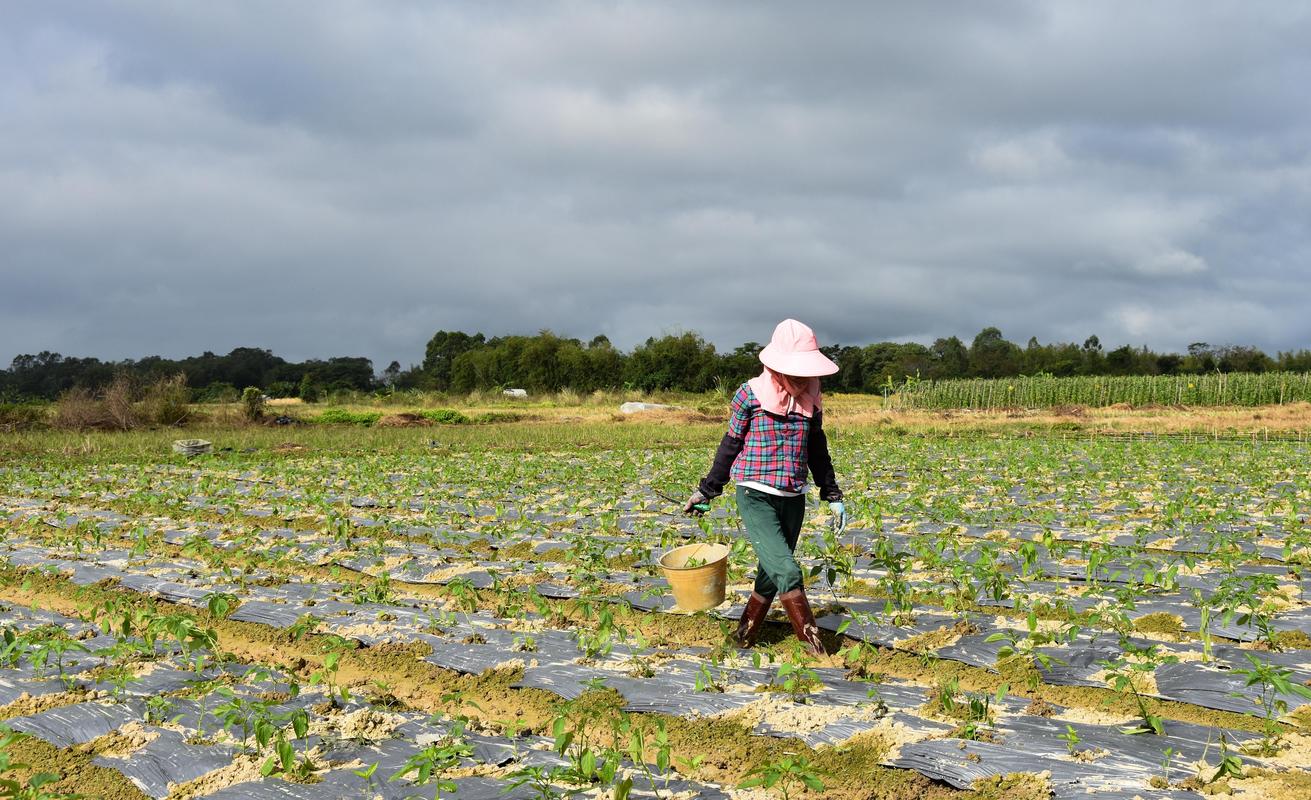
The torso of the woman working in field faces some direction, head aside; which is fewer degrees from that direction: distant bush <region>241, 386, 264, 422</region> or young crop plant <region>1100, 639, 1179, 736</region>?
the young crop plant

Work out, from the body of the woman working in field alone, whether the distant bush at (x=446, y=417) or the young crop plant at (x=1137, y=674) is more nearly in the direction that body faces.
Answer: the young crop plant

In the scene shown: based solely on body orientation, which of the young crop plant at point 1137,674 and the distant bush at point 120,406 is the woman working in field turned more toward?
the young crop plant

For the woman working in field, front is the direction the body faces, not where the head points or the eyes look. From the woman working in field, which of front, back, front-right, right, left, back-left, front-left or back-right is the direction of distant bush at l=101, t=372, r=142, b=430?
back

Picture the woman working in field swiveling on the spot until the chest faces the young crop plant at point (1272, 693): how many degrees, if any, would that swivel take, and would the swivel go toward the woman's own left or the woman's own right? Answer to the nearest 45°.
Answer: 0° — they already face it

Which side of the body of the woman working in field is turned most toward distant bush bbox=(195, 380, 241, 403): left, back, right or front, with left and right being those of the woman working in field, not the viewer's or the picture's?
back

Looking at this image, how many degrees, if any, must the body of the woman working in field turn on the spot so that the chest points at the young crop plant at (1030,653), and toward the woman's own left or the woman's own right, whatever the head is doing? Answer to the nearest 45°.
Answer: approximately 45° to the woman's own left

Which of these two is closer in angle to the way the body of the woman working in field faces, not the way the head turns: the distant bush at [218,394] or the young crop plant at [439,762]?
the young crop plant

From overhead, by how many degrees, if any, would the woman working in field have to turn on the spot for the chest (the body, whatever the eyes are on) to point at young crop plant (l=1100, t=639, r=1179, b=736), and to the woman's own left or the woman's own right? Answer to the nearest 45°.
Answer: approximately 45° to the woman's own left

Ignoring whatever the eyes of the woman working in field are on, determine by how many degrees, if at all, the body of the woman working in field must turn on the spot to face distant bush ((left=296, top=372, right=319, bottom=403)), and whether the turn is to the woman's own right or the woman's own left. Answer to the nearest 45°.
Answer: approximately 180°

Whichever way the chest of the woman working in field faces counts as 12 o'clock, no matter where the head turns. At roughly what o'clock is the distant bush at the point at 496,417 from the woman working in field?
The distant bush is roughly at 7 o'clock from the woman working in field.

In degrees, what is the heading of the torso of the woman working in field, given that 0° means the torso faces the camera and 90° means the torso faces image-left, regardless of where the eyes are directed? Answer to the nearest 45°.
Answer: approximately 315°
